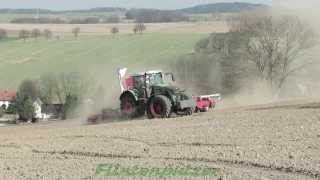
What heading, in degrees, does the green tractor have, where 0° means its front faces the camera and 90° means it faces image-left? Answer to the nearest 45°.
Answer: approximately 315°
